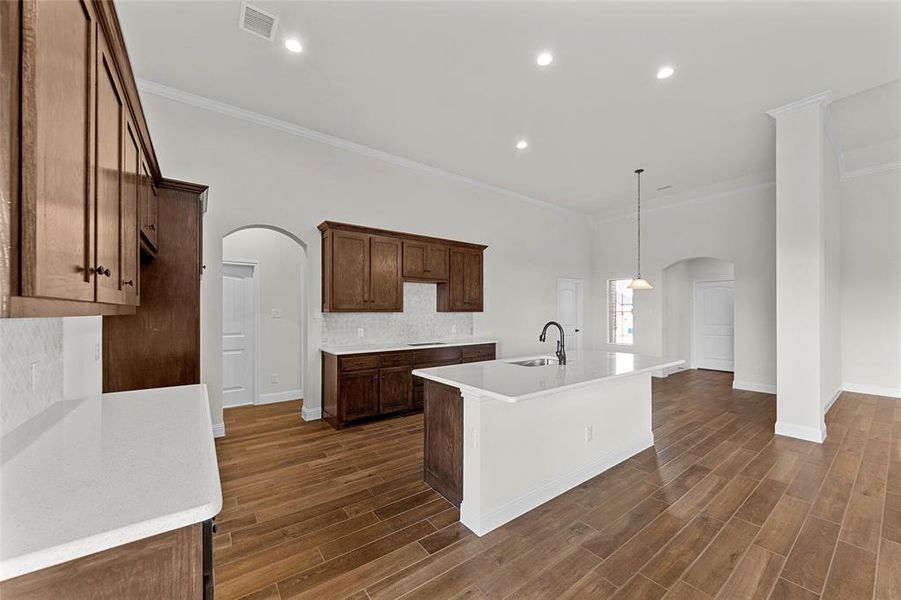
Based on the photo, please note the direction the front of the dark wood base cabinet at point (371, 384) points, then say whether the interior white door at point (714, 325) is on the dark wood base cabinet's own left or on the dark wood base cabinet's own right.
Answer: on the dark wood base cabinet's own left

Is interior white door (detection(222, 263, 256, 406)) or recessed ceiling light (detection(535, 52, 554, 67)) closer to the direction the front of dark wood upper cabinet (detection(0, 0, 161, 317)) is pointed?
the recessed ceiling light

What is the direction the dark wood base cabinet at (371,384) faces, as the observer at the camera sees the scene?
facing the viewer and to the right of the viewer

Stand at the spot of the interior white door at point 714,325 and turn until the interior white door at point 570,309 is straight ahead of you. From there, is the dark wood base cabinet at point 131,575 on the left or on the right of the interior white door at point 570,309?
left

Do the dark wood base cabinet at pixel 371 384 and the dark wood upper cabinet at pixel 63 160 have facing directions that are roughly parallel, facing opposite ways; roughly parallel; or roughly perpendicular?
roughly perpendicular

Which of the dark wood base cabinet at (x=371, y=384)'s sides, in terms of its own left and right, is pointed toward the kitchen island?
front

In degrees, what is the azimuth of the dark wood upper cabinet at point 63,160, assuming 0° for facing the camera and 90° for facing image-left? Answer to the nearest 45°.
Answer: approximately 270°

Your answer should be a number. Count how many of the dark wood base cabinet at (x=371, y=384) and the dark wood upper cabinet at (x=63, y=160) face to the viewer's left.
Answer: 0

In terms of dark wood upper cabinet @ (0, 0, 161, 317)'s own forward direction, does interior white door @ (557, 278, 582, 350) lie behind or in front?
in front

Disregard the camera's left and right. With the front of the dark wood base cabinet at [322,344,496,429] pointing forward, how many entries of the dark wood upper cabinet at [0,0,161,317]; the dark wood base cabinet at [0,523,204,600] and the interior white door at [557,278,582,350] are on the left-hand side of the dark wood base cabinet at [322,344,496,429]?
1

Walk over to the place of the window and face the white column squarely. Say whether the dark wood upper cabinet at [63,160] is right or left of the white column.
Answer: right

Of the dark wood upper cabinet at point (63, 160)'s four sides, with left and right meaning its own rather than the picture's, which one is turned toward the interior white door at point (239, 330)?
left

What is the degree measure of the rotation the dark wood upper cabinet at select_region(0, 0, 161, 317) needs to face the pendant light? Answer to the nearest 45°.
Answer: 0° — it already faces it
